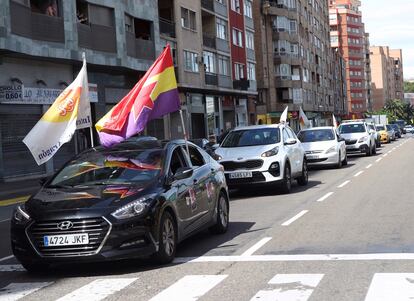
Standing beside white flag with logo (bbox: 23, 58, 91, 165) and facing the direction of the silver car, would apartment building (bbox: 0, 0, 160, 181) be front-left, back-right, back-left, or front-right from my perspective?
front-left

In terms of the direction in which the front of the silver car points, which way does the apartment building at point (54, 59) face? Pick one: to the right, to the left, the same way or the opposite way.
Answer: to the left

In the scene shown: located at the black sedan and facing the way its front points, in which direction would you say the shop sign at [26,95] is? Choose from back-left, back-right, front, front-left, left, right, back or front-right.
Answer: back-right

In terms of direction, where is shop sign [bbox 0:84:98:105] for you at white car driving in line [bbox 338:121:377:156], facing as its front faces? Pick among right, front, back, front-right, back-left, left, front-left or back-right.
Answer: front

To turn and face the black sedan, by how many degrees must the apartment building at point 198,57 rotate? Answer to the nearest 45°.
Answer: approximately 45° to its right

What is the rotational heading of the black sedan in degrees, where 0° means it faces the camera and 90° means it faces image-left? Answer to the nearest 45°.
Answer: approximately 45°

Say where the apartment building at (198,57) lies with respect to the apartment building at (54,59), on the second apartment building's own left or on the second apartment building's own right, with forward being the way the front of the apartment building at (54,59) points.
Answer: on the second apartment building's own left

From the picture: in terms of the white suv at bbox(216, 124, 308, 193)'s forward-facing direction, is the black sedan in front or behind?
in front

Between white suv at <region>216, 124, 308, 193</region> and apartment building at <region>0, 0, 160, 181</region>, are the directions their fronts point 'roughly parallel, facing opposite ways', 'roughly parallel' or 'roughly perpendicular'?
roughly perpendicular

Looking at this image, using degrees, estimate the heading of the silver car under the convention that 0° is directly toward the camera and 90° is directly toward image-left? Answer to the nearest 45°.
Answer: approximately 45°

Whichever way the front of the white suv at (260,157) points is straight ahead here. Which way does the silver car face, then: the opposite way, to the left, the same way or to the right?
the same way

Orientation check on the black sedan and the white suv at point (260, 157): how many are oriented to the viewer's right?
0

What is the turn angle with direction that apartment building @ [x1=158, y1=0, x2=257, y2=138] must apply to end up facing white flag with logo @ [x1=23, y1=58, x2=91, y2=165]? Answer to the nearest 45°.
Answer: approximately 45° to its right

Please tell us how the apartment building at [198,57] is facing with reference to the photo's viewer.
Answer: facing the viewer and to the right of the viewer

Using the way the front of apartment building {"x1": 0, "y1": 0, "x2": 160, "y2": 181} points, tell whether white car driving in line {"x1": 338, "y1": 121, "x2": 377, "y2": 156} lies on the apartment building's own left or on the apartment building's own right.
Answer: on the apartment building's own left

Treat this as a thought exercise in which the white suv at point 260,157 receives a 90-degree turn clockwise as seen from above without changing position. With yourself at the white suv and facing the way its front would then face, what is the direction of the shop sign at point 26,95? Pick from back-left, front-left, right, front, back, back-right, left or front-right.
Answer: front

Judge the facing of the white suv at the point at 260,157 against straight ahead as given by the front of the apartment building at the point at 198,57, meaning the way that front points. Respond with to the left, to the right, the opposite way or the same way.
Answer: to the right

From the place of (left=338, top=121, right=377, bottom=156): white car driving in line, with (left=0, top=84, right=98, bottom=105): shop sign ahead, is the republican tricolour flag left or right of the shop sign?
left

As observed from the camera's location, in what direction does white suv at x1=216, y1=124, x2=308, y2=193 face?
facing the viewer and to the left of the viewer

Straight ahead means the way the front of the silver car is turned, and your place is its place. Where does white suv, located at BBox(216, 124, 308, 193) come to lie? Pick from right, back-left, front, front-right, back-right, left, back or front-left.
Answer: front-left

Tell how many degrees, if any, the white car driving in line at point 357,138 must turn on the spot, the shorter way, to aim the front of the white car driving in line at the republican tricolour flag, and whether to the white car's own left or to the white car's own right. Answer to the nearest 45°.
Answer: approximately 45° to the white car's own left
